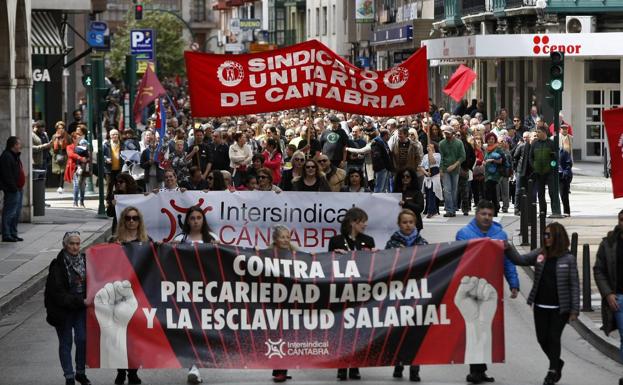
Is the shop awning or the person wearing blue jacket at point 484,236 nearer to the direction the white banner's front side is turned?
the person wearing blue jacket

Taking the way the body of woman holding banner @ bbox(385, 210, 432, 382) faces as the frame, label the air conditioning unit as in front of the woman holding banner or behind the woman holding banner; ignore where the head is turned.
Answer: behind

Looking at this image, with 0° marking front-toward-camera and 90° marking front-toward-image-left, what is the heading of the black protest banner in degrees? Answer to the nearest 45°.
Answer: approximately 0°

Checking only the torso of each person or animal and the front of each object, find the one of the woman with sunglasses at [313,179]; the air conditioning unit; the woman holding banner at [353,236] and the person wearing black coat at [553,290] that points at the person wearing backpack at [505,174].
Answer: the air conditioning unit

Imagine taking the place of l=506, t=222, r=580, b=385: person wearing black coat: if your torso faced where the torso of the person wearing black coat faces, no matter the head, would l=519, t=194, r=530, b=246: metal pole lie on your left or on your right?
on your right
